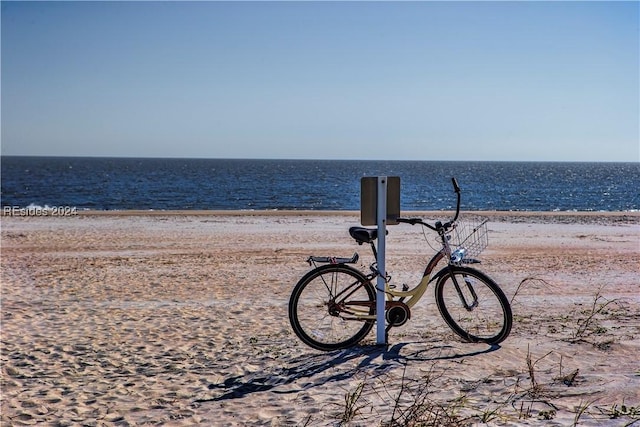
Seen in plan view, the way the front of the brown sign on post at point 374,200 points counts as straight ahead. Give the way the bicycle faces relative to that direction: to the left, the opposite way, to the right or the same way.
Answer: to the right

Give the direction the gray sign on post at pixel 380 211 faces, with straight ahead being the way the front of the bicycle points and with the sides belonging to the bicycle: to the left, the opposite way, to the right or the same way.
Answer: to the left

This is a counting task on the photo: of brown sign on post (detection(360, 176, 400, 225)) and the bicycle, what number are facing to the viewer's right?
1

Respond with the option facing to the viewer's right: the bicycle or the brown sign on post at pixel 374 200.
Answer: the bicycle

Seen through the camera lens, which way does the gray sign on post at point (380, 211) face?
facing away from the viewer

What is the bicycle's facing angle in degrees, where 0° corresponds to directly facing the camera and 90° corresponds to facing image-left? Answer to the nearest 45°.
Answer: approximately 270°
